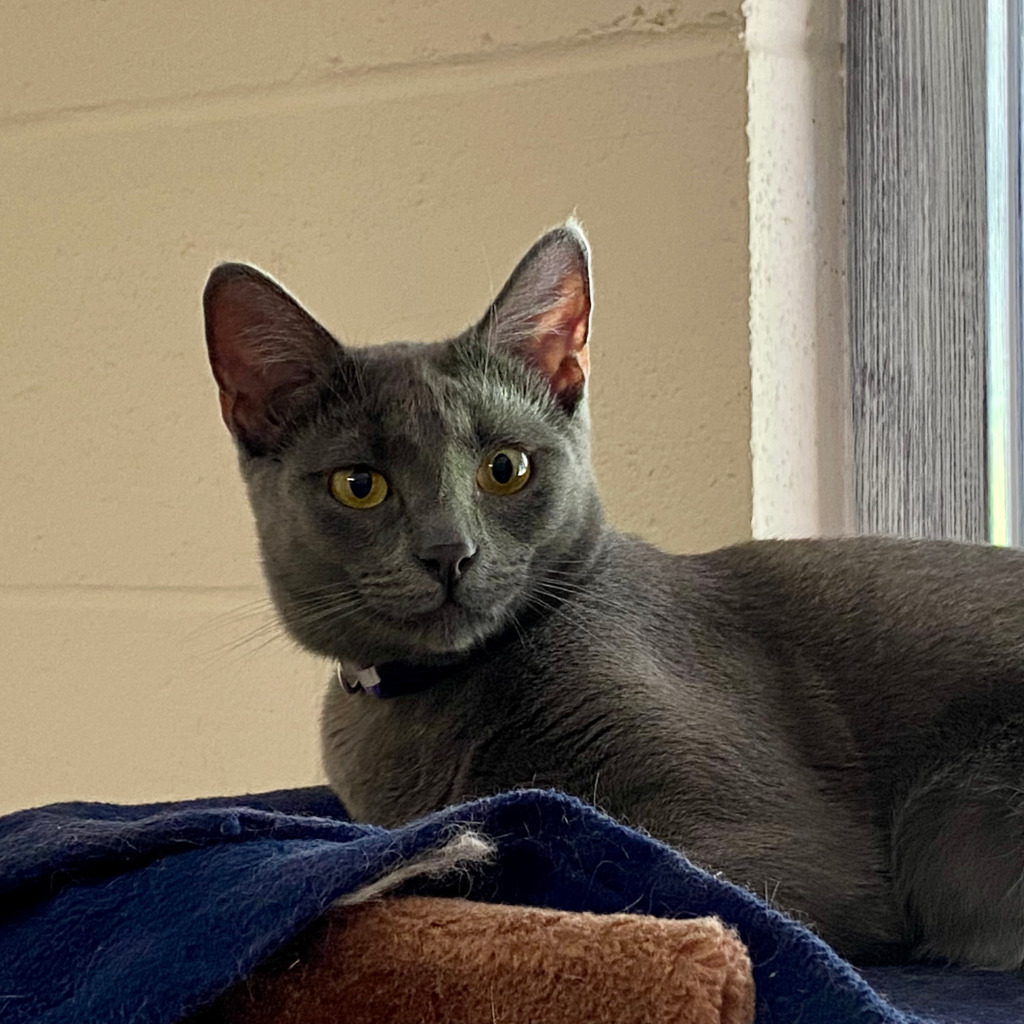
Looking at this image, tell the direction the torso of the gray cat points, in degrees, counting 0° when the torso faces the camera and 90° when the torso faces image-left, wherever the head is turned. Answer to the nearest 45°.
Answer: approximately 90°
